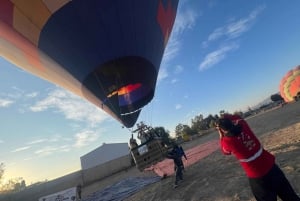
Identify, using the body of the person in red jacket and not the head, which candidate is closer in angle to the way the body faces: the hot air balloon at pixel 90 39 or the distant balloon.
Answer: the hot air balloon

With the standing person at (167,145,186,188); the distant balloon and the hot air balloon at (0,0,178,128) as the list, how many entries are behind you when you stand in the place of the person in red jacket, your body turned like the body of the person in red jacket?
0

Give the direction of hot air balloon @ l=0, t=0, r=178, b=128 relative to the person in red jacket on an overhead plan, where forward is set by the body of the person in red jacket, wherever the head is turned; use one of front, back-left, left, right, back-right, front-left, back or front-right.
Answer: front

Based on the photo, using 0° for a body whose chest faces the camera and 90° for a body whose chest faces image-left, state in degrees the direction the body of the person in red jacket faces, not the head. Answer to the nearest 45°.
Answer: approximately 135°

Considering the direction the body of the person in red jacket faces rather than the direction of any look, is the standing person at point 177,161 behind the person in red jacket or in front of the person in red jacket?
in front

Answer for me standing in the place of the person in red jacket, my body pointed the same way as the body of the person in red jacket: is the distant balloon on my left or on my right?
on my right

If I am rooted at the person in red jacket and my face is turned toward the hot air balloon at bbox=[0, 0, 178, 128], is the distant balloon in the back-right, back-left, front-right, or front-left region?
front-right
